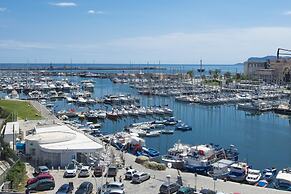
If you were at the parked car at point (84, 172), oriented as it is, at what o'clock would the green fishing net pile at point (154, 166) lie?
The green fishing net pile is roughly at 8 o'clock from the parked car.
